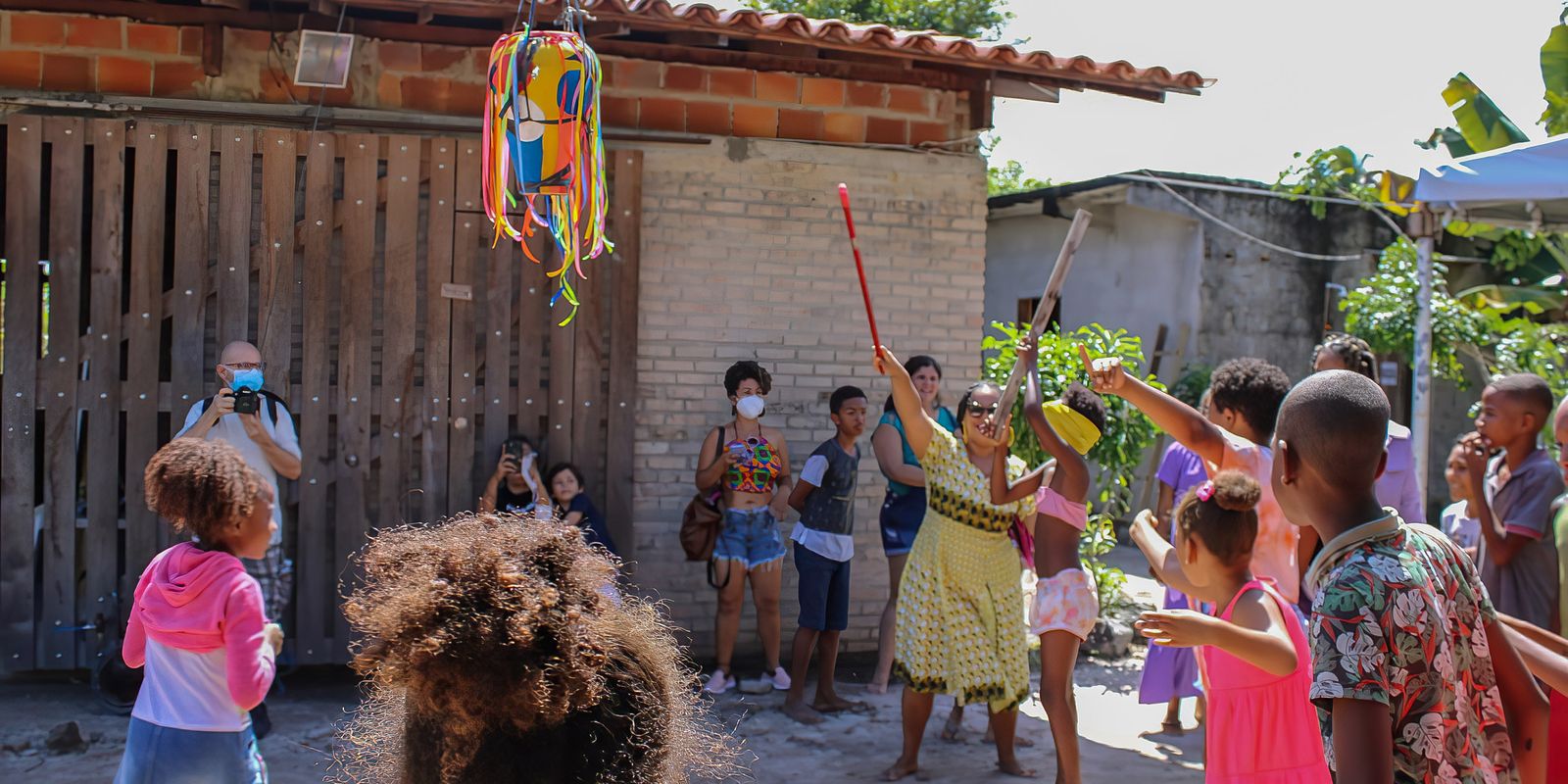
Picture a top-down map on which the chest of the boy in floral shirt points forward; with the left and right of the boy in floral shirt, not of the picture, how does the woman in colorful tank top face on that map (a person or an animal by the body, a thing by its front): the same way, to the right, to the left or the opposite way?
the opposite way

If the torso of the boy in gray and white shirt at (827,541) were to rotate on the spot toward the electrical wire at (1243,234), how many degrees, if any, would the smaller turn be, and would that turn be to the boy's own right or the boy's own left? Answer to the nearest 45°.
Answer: approximately 90° to the boy's own left

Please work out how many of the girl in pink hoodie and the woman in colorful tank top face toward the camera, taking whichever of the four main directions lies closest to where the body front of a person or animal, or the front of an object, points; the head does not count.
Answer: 1

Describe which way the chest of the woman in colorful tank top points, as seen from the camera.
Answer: toward the camera

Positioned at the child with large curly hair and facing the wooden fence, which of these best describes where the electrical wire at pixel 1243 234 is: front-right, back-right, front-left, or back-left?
front-right

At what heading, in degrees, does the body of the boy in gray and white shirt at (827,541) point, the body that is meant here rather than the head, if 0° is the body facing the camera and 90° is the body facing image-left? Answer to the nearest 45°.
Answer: approximately 315°

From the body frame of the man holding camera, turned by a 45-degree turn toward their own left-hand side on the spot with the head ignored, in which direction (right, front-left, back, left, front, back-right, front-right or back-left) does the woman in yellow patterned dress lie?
front

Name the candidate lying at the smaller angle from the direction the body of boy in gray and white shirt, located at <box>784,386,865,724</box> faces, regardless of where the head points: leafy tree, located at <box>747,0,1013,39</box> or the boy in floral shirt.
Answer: the boy in floral shirt

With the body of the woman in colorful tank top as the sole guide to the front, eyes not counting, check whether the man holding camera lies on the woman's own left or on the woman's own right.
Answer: on the woman's own right

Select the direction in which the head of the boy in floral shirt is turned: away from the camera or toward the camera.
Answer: away from the camera

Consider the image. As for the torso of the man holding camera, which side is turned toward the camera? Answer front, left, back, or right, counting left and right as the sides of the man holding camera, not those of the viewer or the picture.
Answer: front

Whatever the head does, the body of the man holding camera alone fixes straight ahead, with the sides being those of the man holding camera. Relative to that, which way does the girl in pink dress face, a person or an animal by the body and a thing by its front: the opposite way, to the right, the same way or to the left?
the opposite way

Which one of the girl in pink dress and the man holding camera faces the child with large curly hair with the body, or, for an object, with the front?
the man holding camera

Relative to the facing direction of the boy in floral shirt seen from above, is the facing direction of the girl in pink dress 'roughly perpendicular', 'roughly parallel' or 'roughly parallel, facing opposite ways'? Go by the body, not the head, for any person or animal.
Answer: roughly parallel

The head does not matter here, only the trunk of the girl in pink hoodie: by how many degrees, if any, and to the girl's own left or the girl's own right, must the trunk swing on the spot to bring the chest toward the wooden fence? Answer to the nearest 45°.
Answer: approximately 45° to the girl's own left

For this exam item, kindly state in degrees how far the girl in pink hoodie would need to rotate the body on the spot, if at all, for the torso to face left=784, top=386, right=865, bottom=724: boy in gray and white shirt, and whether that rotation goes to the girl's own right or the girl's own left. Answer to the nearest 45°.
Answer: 0° — they already face them

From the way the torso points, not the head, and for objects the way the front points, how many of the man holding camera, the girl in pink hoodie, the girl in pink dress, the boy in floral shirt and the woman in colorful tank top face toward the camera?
2

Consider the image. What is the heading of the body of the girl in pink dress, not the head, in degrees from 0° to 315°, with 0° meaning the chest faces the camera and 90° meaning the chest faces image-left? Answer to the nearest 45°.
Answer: approximately 135°

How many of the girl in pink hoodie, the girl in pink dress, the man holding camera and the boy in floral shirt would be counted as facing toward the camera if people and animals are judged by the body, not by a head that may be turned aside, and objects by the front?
1

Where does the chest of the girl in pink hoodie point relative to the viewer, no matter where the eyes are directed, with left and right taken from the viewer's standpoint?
facing away from the viewer and to the right of the viewer

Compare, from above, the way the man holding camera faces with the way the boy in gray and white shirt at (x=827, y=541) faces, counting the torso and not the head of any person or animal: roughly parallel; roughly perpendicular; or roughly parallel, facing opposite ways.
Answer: roughly parallel

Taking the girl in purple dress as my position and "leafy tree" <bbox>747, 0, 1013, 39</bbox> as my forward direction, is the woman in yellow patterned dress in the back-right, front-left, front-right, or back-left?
back-left
